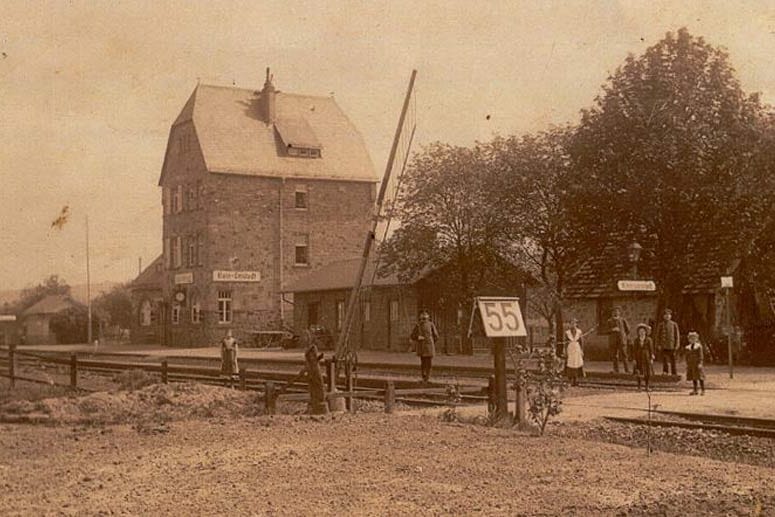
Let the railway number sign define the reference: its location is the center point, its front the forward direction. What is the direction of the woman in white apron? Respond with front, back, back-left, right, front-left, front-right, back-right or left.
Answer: back

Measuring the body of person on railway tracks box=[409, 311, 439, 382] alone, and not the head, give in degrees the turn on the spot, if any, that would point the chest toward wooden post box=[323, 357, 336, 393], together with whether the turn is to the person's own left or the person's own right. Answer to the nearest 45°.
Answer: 0° — they already face it

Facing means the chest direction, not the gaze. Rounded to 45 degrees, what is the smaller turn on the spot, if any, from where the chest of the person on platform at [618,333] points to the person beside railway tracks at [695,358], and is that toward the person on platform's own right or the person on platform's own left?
0° — they already face them

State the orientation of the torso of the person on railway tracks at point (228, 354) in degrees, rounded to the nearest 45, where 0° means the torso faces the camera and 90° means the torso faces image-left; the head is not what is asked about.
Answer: approximately 0°

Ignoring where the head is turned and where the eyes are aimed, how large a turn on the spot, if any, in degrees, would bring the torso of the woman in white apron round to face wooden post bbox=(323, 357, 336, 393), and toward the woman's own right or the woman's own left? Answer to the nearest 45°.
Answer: approximately 45° to the woman's own right

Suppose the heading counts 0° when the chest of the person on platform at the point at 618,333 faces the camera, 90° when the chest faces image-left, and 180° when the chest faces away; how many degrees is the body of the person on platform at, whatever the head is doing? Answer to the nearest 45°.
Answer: approximately 0°
